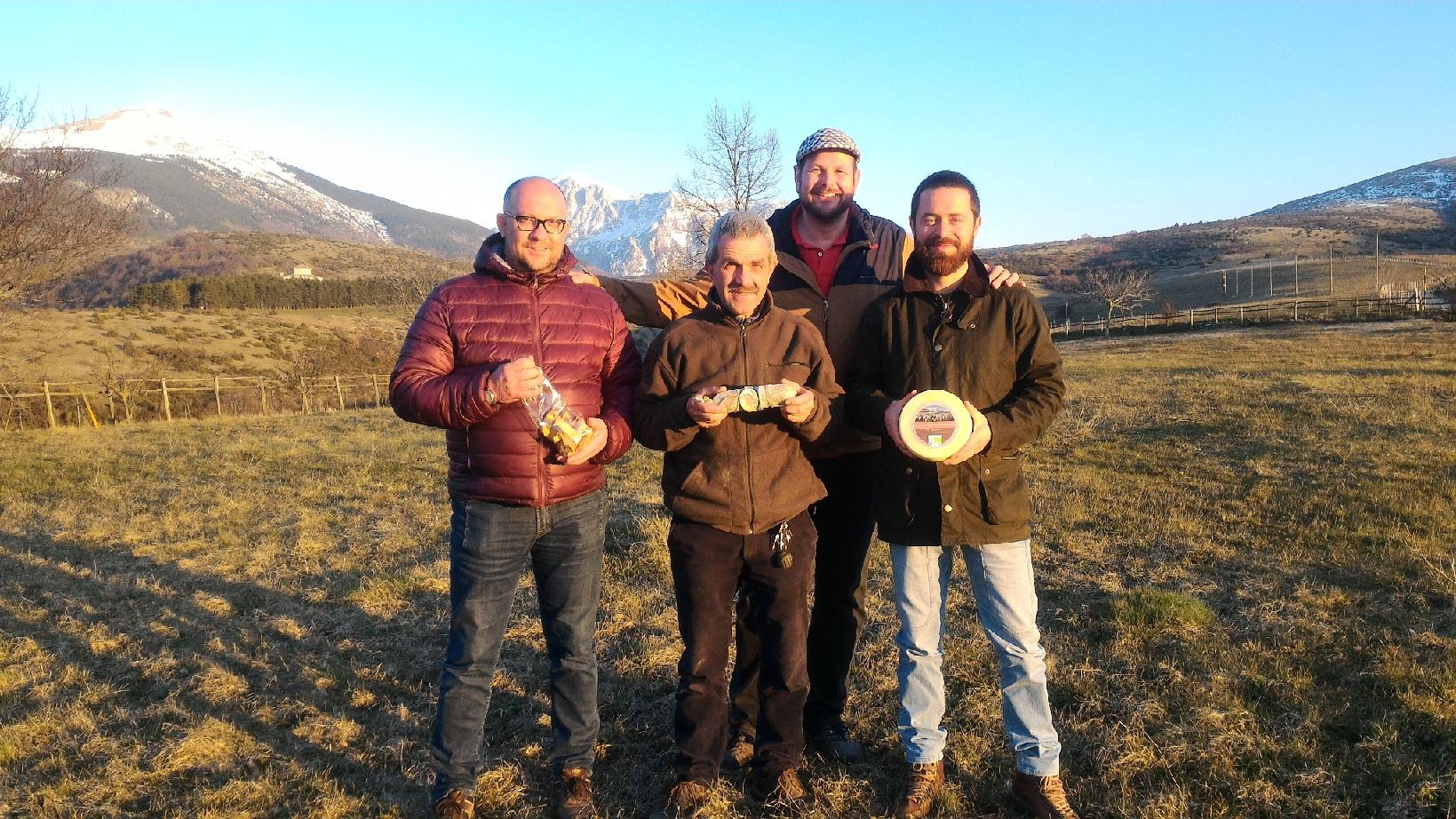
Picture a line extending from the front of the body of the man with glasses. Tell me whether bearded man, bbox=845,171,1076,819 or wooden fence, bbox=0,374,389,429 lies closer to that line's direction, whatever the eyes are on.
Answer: the bearded man

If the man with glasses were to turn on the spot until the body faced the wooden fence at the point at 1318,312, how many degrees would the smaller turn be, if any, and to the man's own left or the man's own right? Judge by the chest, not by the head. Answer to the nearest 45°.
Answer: approximately 135° to the man's own left

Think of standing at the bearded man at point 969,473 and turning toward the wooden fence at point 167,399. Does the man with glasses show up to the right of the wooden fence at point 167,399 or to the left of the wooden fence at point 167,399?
left

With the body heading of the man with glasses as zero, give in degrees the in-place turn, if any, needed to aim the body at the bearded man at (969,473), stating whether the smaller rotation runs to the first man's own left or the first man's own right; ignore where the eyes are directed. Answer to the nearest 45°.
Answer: approximately 90° to the first man's own left

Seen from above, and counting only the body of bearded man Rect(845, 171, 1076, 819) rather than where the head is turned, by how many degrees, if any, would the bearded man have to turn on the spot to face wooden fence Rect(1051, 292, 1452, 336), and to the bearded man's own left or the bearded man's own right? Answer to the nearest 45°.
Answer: approximately 180°

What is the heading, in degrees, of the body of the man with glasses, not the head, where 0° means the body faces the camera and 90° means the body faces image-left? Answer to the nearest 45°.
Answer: approximately 0°

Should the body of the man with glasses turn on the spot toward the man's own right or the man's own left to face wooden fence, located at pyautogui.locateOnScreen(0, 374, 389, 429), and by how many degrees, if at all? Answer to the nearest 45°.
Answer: approximately 180°

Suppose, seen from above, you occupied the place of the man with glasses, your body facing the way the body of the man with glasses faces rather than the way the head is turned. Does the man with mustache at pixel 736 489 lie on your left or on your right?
on your left

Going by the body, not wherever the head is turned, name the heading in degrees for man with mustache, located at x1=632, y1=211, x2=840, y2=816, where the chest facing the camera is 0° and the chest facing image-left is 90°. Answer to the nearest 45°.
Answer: approximately 0°
